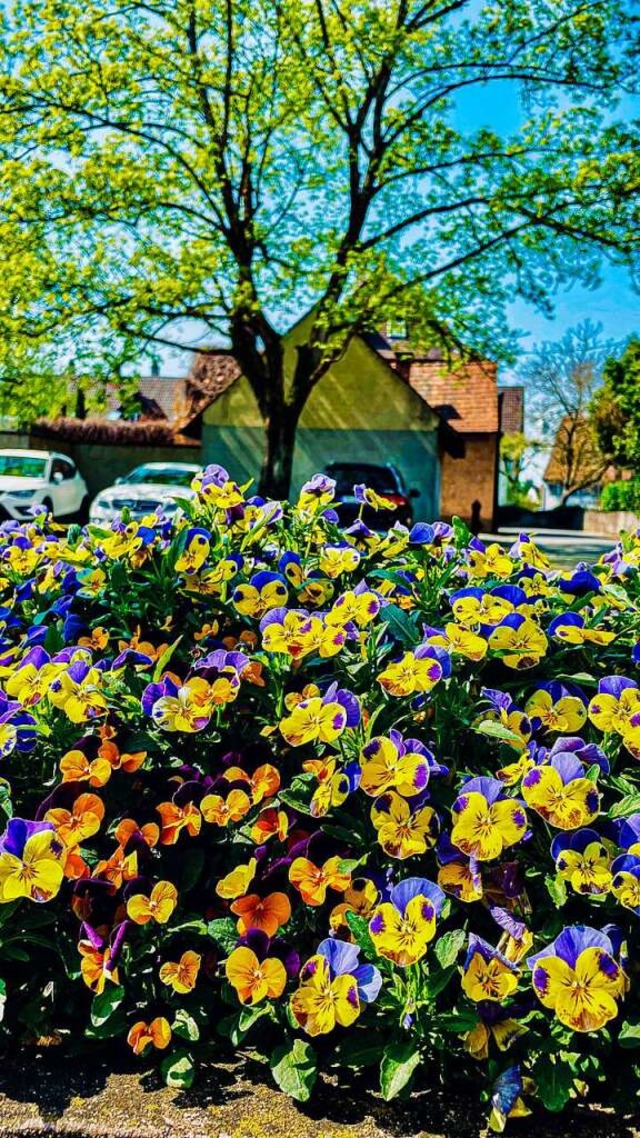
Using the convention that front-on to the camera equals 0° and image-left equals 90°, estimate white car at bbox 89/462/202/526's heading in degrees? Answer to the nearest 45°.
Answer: approximately 45°

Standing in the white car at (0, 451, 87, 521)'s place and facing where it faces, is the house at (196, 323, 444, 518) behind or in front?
behind

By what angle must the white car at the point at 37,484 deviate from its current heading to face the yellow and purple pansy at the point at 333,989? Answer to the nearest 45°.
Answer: approximately 45° to its left

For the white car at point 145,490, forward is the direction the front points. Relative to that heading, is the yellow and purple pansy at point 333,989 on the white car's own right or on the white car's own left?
on the white car's own left

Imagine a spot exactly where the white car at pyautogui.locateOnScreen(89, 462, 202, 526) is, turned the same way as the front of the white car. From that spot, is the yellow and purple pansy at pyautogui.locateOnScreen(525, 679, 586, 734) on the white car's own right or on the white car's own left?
on the white car's own left

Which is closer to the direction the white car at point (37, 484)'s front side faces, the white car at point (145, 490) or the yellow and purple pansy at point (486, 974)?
the yellow and purple pansy

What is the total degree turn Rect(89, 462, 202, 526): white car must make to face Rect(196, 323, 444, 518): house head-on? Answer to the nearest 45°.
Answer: approximately 180°

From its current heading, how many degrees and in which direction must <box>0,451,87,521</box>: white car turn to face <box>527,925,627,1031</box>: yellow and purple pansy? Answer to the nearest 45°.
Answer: approximately 45° to its left

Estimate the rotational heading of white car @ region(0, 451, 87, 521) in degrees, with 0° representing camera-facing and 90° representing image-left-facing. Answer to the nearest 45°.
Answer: approximately 45°

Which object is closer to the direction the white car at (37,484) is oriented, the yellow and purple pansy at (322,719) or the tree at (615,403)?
the yellow and purple pansy

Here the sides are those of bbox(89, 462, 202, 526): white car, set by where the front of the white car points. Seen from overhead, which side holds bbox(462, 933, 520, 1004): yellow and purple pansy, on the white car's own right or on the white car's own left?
on the white car's own left

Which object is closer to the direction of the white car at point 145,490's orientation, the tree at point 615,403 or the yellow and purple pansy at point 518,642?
the yellow and purple pansy

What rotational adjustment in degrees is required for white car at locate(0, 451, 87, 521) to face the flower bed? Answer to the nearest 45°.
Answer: approximately 45° to its left
